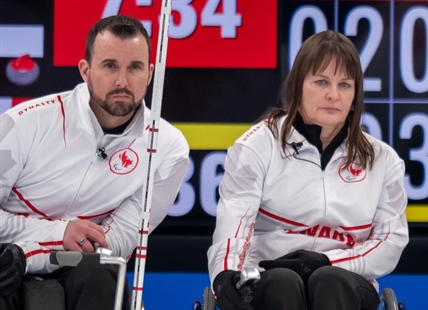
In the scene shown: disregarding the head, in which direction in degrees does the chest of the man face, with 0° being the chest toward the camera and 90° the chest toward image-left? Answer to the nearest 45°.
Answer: approximately 0°

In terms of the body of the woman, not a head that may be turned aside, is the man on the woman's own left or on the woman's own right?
on the woman's own right

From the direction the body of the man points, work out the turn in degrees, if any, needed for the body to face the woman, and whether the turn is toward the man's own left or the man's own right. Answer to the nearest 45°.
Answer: approximately 90° to the man's own left

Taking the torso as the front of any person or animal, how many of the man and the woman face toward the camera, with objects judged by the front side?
2

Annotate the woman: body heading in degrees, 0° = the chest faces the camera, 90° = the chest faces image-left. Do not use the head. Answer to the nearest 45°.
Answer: approximately 0°
